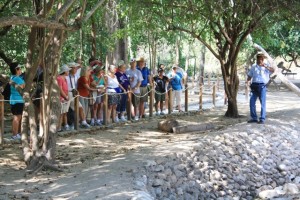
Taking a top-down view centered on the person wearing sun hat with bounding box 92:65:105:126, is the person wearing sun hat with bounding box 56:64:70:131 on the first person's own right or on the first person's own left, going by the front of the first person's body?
on the first person's own right

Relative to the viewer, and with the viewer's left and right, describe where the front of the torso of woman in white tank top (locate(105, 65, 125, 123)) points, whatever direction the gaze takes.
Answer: facing the viewer and to the right of the viewer

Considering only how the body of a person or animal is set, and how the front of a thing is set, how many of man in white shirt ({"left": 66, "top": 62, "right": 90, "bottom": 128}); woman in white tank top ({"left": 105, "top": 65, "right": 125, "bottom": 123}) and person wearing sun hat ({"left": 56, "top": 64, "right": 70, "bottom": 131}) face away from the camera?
0

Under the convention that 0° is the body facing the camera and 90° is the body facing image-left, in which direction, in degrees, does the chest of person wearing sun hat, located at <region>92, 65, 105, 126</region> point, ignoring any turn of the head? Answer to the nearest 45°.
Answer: approximately 315°

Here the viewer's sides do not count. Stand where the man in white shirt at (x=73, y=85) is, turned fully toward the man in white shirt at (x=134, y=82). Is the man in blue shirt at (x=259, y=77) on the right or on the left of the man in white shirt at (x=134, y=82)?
right

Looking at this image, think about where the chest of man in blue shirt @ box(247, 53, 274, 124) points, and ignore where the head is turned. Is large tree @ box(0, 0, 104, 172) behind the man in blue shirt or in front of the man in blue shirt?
in front

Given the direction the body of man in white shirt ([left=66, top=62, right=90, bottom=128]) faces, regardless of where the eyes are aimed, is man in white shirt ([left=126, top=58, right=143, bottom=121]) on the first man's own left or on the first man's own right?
on the first man's own left

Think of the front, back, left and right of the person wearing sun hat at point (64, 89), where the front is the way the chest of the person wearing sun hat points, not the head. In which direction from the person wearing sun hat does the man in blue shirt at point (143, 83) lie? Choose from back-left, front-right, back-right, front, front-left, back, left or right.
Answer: left

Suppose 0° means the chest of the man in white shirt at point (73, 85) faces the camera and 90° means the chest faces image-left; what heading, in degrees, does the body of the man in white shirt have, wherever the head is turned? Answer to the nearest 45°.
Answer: approximately 315°
